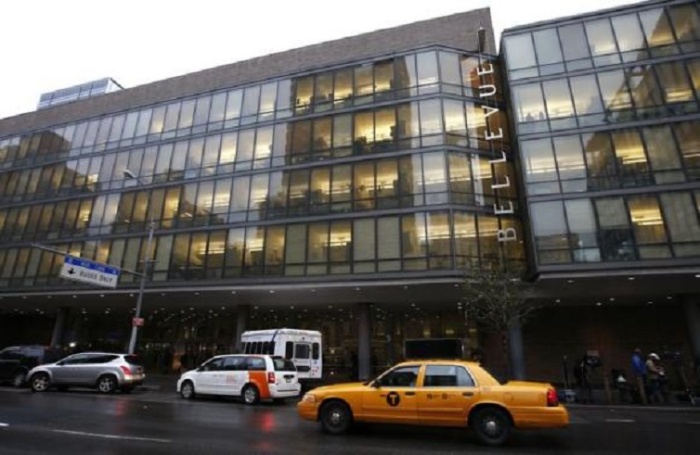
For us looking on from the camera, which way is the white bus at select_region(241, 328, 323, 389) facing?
facing away from the viewer and to the left of the viewer

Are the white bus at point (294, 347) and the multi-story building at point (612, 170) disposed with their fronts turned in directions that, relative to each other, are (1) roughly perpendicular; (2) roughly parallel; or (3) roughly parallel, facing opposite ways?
roughly perpendicular

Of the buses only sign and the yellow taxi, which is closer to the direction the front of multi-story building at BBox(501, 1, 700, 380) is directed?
the yellow taxi

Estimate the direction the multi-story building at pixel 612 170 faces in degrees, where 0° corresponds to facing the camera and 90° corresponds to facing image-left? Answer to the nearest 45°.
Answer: approximately 0°

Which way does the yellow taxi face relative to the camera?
to the viewer's left

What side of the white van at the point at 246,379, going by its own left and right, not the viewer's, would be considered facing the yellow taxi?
back

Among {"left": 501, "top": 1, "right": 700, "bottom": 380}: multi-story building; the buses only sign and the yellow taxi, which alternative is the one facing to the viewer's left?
the yellow taxi

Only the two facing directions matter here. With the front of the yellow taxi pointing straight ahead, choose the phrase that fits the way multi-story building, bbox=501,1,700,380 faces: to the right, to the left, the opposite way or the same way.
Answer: to the left

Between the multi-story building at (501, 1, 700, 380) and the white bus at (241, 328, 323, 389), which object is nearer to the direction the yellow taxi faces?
the white bus

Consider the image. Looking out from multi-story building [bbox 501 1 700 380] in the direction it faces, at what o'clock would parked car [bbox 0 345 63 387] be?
The parked car is roughly at 2 o'clock from the multi-story building.

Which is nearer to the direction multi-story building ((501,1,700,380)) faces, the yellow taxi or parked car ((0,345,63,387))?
the yellow taxi
